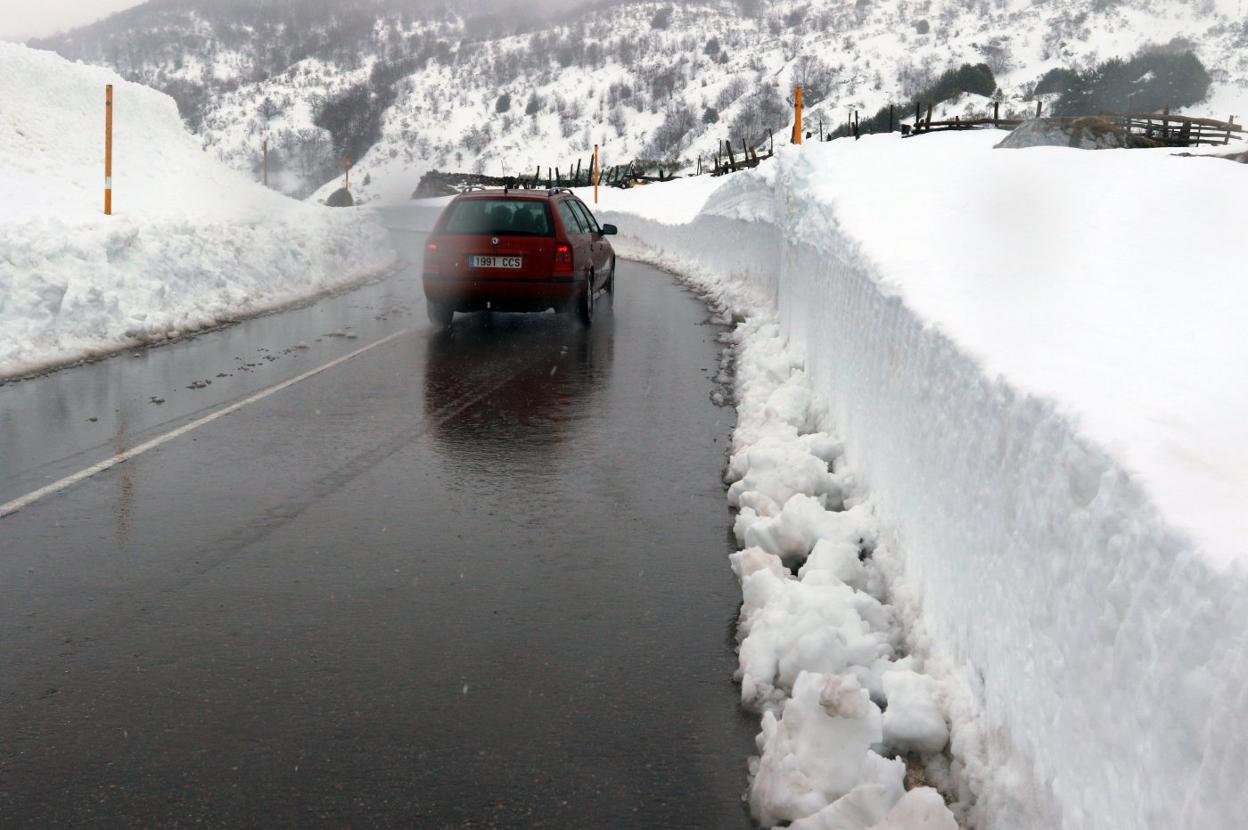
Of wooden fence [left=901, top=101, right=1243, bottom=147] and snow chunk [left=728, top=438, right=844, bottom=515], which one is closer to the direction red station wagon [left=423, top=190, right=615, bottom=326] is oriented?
the wooden fence

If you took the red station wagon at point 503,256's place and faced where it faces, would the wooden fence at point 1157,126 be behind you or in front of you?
in front

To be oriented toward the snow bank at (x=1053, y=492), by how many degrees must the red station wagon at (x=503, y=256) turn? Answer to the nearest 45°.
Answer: approximately 180°

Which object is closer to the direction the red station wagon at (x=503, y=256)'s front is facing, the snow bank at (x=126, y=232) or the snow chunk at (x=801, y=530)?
the snow bank

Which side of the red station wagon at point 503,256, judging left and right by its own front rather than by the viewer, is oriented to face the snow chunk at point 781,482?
back

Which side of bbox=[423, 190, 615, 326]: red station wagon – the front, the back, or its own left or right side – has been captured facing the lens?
back

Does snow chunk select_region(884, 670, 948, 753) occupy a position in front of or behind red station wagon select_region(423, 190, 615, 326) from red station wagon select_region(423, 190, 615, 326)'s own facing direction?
behind

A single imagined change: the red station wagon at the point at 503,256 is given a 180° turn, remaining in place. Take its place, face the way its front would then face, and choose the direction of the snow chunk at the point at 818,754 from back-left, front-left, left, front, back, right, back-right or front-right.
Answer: front

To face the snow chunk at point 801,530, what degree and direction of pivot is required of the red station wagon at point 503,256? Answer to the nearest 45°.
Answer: approximately 180°

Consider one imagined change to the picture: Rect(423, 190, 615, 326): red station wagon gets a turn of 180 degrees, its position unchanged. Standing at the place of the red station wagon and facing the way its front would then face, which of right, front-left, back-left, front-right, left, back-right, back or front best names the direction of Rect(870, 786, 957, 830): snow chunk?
front
